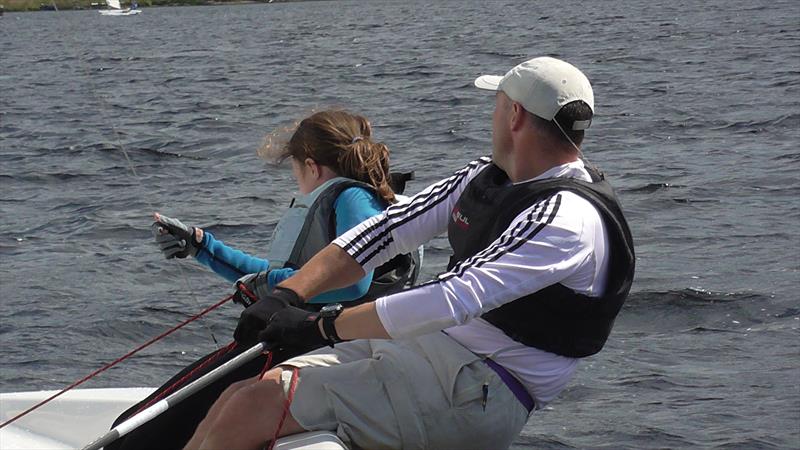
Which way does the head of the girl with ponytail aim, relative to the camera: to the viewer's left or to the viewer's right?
to the viewer's left

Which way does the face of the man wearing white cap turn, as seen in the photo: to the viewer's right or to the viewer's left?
to the viewer's left

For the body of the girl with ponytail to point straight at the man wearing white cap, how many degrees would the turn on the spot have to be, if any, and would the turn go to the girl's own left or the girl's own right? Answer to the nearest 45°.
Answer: approximately 90° to the girl's own left

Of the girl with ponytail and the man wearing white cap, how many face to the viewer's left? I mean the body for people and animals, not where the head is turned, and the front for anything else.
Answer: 2

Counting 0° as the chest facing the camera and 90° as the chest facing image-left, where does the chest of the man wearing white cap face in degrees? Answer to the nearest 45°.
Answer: approximately 90°

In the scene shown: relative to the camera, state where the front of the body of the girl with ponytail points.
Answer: to the viewer's left

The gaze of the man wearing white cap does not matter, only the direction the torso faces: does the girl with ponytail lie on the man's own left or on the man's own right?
on the man's own right
